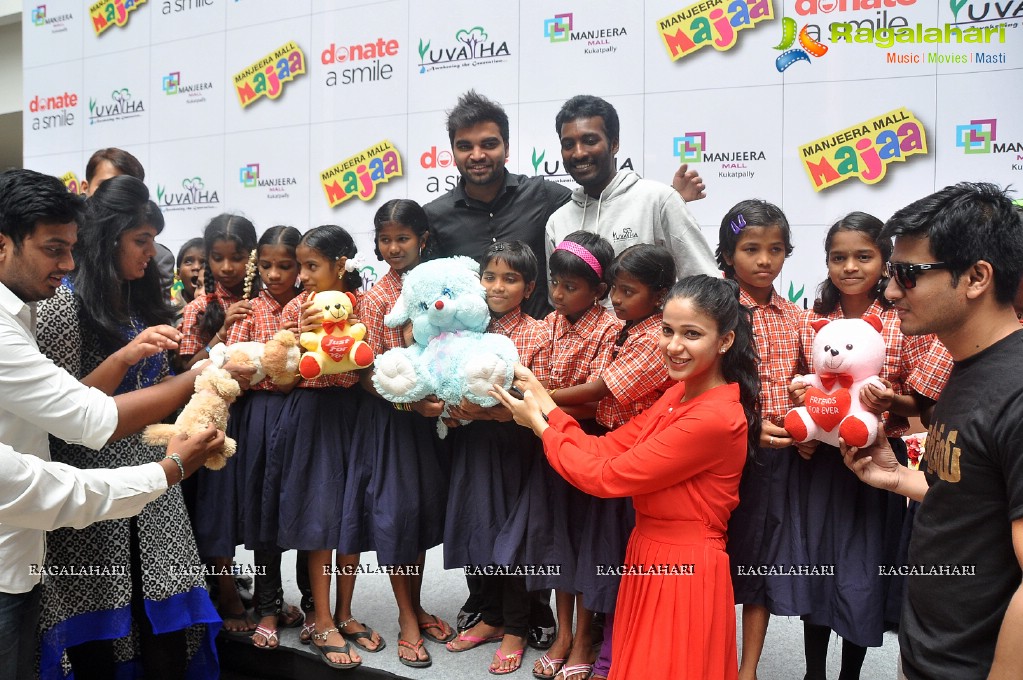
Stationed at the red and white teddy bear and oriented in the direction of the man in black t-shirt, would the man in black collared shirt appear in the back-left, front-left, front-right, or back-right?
back-right

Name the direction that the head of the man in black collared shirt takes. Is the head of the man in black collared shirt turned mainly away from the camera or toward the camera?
toward the camera

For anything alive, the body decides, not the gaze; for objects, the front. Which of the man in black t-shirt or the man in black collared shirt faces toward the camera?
the man in black collared shirt

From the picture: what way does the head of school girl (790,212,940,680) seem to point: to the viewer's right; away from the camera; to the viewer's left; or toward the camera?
toward the camera

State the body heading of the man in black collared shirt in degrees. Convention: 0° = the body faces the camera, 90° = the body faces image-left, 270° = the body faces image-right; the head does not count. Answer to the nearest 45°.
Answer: approximately 0°

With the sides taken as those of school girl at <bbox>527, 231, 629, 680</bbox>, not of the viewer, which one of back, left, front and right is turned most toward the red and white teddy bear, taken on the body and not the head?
left

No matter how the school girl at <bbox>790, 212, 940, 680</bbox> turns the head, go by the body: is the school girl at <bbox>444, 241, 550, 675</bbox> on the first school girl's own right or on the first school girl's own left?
on the first school girl's own right

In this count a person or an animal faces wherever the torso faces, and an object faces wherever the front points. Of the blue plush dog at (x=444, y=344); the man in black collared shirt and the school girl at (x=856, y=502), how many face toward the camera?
3

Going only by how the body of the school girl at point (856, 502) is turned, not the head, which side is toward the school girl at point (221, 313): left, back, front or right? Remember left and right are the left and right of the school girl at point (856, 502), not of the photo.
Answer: right

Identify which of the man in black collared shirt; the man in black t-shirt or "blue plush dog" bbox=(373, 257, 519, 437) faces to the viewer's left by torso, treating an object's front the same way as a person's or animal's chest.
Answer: the man in black t-shirt

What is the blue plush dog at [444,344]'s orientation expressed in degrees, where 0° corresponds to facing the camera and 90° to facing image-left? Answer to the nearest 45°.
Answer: approximately 0°
